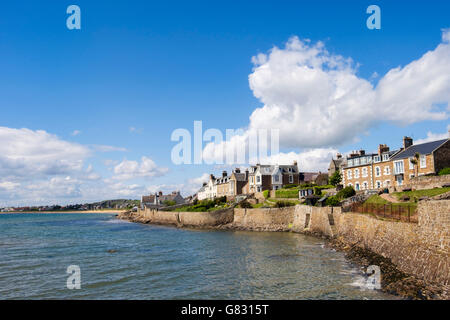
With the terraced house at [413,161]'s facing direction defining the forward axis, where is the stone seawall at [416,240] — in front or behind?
in front

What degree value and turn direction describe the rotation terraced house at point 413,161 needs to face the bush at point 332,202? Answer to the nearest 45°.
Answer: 0° — it already faces it

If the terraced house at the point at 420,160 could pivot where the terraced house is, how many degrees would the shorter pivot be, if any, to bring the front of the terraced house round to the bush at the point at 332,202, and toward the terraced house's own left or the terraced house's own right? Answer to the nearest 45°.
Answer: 0° — it already faces it

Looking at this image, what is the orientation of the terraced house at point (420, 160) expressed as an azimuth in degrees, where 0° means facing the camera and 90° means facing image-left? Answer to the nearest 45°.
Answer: approximately 45°

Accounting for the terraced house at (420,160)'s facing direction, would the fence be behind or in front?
in front

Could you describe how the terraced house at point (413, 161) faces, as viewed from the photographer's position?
facing the viewer and to the left of the viewer

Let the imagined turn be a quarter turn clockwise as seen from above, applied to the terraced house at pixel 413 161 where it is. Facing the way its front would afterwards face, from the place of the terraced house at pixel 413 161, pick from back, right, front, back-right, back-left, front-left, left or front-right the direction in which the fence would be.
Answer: back-left
